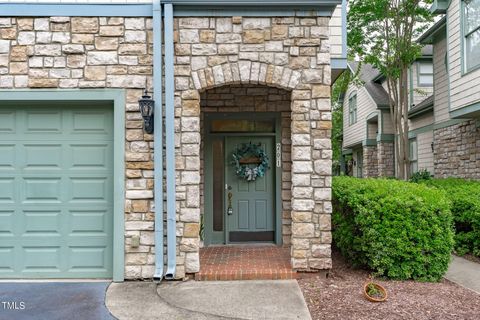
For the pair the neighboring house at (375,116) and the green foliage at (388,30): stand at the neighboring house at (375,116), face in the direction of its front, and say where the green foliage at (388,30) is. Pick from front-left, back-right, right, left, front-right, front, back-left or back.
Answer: front-left

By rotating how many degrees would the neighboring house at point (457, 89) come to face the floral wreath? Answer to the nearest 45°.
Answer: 0° — it already faces it

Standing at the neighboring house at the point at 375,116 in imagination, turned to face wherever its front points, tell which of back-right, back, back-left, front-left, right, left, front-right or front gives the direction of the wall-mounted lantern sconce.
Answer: front-left

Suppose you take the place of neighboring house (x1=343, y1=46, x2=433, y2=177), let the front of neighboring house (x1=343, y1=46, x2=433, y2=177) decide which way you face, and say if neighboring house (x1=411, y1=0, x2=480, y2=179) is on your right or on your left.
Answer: on your left

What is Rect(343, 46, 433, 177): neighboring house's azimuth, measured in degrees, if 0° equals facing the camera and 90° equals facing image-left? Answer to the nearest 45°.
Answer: approximately 45°

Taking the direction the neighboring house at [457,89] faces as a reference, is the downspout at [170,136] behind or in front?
in front

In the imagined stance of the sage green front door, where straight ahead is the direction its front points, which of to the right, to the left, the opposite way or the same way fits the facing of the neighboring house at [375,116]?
to the right

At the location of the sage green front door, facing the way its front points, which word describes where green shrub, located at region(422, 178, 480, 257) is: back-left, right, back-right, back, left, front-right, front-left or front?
left

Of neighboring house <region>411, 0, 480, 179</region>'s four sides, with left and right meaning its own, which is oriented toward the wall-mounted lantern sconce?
front

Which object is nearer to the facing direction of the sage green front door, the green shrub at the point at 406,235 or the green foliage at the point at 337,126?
the green shrub

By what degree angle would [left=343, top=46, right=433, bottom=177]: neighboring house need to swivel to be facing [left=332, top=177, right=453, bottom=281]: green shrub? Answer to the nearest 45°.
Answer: approximately 45° to its left

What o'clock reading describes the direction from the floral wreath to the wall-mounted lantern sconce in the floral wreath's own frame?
The wall-mounted lantern sconce is roughly at 1 o'clock from the floral wreath.
